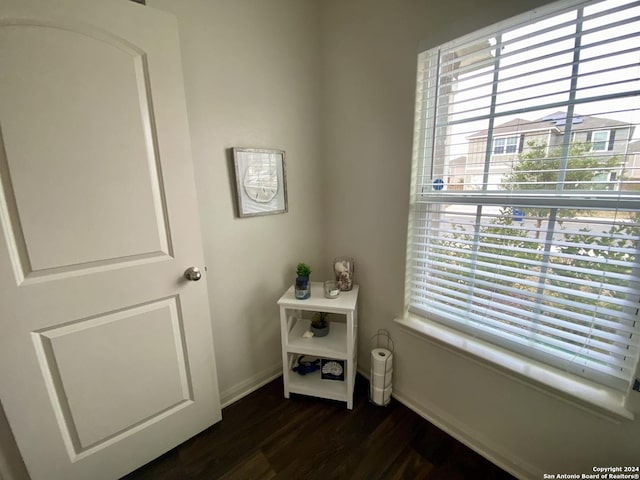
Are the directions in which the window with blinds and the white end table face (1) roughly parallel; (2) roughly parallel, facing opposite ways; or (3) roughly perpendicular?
roughly perpendicular

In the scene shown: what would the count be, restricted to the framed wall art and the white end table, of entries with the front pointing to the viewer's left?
0

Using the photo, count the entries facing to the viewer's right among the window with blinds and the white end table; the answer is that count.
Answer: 0

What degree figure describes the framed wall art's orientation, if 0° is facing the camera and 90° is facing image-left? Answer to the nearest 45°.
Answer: approximately 315°

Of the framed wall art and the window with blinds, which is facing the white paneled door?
the window with blinds

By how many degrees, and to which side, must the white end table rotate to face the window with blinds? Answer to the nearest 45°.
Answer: approximately 45° to its left

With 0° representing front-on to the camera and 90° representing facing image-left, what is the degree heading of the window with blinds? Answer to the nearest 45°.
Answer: approximately 45°

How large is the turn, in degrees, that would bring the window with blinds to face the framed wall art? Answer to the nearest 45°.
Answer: approximately 45° to its right
